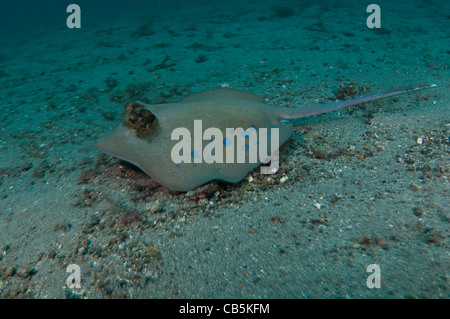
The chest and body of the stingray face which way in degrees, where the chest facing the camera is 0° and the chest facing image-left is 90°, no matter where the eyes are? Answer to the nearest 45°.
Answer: approximately 90°
